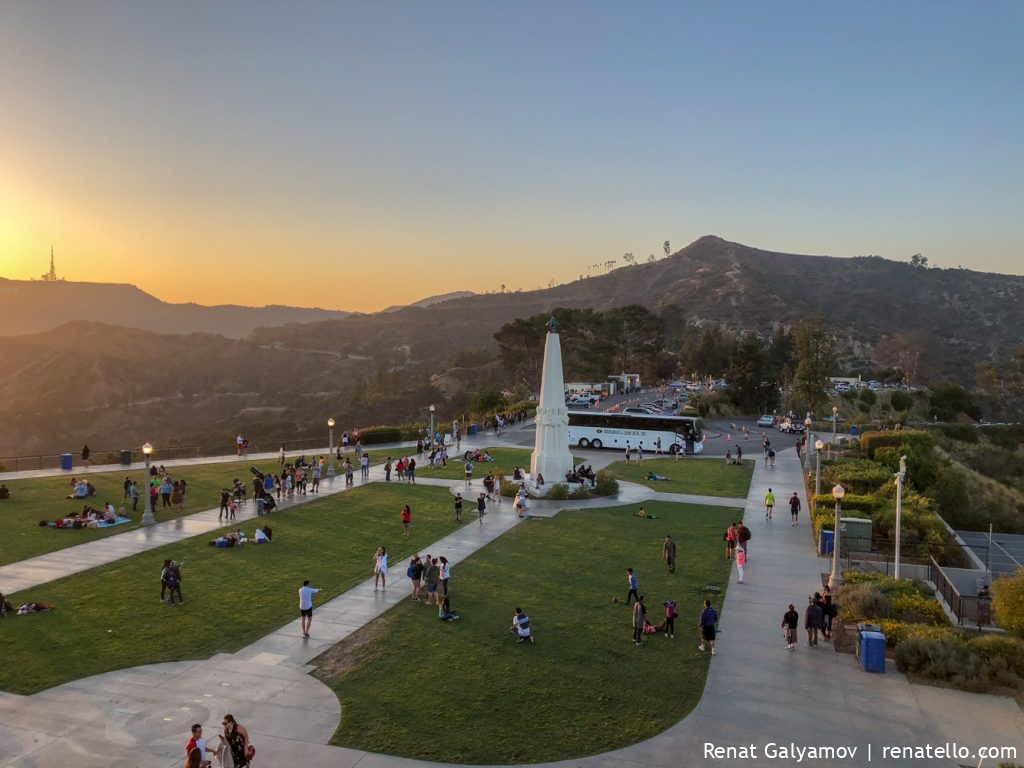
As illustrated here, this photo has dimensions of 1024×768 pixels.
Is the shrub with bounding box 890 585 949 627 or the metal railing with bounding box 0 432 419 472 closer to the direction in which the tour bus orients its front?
the shrub

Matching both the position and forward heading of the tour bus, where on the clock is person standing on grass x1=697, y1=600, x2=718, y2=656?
The person standing on grass is roughly at 3 o'clock from the tour bus.

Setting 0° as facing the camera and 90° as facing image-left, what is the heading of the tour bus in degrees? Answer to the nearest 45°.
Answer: approximately 270°

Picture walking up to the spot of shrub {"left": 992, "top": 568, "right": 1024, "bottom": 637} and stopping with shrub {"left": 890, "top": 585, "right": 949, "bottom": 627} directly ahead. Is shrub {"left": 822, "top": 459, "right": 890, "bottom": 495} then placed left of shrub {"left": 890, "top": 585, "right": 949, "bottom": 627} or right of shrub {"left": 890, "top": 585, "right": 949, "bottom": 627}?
right

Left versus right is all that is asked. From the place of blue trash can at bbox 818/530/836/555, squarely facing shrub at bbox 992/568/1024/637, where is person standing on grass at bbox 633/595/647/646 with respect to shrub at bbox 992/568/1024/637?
right

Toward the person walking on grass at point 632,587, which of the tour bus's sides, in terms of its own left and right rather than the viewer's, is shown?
right

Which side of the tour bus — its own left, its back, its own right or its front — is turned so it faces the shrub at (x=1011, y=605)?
right

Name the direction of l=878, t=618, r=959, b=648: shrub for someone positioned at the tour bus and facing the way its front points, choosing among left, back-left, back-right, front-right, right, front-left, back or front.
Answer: right

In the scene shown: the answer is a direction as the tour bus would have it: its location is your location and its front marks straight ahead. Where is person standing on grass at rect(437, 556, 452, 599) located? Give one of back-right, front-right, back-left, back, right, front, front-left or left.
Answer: right

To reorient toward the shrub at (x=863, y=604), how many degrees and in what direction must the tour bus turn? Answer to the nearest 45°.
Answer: approximately 90° to its right

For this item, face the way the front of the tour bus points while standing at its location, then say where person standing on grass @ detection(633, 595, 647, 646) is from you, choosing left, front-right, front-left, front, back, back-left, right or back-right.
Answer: right

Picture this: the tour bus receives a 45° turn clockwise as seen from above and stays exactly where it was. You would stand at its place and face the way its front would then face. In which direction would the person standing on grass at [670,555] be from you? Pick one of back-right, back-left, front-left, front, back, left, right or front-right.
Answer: front-right

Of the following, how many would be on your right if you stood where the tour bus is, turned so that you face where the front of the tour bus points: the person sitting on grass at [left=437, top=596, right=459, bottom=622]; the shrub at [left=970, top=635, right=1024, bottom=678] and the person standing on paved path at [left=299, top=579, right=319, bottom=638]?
3
